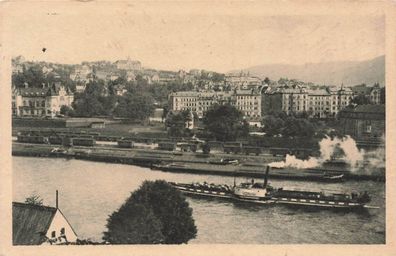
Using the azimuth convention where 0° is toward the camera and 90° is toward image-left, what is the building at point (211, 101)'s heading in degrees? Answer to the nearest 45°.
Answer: approximately 0°

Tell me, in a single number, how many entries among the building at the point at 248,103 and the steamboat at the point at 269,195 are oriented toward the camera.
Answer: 1

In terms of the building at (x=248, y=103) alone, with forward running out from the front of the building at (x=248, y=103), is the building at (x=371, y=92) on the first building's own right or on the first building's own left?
on the first building's own left

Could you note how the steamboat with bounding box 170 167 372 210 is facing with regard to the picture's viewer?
facing to the left of the viewer

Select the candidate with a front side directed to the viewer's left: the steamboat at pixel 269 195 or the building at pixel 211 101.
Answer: the steamboat

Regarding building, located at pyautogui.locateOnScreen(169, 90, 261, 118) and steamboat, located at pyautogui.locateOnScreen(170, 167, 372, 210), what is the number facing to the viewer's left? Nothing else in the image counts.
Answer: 1
